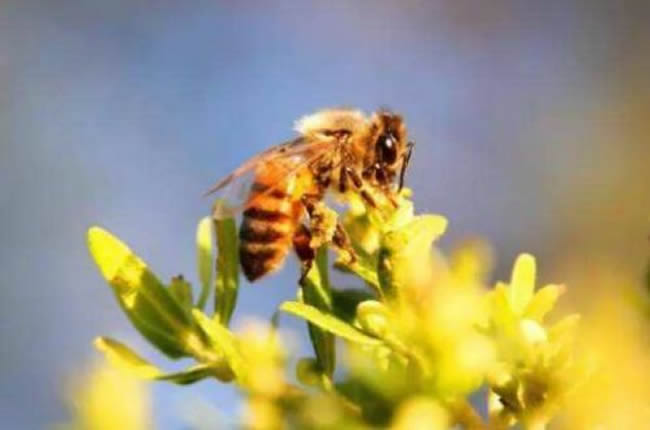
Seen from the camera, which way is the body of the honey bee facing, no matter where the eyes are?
to the viewer's right
